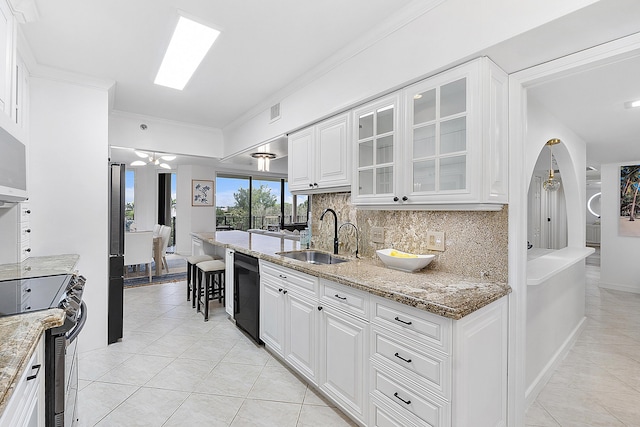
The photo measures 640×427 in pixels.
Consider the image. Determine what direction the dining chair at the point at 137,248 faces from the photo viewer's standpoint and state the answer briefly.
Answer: facing away from the viewer

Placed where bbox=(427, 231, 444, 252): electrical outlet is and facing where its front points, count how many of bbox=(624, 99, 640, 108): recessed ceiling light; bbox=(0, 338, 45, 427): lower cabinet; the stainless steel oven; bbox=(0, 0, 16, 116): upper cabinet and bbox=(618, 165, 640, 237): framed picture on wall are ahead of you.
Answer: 3

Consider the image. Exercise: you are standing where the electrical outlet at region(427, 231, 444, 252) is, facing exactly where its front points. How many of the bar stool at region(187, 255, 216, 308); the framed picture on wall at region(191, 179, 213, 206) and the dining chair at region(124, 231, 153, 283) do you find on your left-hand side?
0

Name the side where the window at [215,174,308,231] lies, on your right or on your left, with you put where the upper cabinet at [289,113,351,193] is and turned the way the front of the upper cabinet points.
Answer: on your right

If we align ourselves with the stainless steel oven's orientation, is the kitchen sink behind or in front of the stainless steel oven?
in front

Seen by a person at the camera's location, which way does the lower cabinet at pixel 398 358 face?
facing the viewer and to the left of the viewer

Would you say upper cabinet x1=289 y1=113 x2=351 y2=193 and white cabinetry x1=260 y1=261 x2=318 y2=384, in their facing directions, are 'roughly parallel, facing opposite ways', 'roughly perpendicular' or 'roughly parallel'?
roughly parallel

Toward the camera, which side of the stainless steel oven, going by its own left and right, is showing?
right

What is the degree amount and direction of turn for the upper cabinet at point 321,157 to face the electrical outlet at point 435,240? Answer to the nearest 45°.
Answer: approximately 90° to its left

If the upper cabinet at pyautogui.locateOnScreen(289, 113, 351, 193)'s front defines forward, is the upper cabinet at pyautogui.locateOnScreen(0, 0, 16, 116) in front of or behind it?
in front

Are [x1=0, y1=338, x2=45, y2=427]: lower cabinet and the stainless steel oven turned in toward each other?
no

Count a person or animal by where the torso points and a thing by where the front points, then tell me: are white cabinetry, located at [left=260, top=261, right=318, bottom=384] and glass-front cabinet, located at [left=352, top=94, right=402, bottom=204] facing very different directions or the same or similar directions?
same or similar directions

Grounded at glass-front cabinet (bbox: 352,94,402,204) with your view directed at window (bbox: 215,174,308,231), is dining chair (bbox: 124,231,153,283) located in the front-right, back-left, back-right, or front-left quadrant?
front-left
